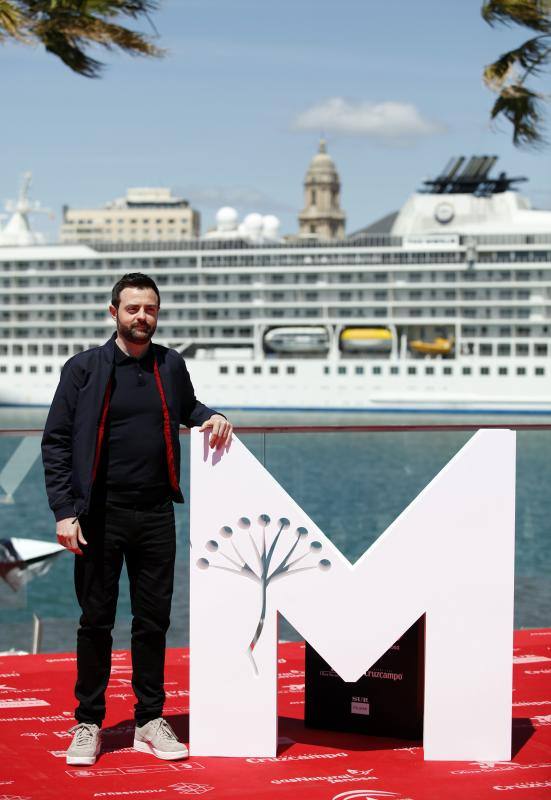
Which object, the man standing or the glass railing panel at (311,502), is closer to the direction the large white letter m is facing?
the man standing

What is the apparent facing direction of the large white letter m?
toward the camera

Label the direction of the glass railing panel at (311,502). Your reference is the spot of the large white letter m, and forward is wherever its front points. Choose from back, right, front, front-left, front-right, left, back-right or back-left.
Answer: back

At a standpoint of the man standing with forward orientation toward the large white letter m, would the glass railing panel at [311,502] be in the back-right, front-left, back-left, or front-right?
front-left

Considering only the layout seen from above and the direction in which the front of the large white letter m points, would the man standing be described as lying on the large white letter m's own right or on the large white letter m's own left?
on the large white letter m's own right
